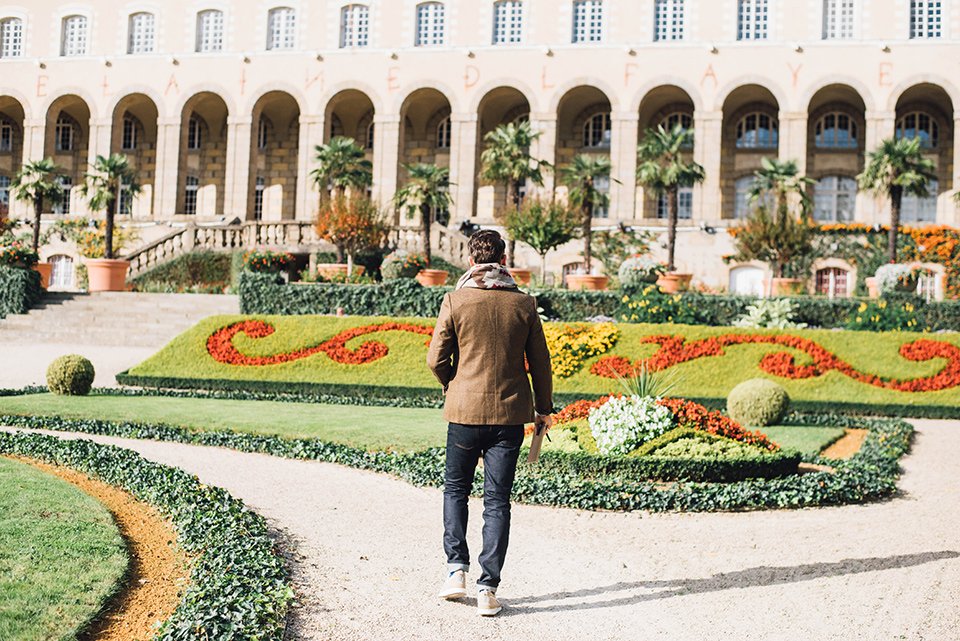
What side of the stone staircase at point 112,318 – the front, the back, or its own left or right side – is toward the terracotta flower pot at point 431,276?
left

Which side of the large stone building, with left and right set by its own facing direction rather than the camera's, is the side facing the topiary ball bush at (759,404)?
front

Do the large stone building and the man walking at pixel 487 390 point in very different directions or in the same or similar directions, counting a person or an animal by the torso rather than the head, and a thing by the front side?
very different directions

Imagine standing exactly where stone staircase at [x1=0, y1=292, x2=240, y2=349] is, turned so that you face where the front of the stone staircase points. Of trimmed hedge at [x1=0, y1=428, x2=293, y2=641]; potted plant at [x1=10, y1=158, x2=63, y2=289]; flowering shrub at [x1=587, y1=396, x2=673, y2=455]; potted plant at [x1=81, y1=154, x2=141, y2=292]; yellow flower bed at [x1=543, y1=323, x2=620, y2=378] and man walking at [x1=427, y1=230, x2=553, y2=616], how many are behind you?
2

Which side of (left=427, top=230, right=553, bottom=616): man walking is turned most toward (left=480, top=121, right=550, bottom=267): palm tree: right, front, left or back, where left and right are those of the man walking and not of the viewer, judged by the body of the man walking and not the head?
front

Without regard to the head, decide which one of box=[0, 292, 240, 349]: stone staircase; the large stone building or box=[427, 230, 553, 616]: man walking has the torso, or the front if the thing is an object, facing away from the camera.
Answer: the man walking

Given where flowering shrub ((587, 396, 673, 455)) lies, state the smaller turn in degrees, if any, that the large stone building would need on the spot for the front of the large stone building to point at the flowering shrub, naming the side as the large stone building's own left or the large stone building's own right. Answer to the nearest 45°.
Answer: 0° — it already faces it

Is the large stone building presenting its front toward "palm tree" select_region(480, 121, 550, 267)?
yes

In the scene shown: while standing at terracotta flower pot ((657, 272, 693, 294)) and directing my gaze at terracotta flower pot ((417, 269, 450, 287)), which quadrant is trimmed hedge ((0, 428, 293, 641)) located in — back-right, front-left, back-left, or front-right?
front-left

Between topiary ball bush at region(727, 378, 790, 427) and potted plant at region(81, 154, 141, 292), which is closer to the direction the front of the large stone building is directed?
the topiary ball bush

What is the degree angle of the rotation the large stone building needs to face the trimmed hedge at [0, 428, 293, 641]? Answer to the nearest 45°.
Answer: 0° — it already faces it

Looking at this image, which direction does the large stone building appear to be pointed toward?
toward the camera

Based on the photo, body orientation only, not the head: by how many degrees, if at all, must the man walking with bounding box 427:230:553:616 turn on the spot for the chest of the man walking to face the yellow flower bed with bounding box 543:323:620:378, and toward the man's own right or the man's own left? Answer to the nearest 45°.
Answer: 0° — they already face it

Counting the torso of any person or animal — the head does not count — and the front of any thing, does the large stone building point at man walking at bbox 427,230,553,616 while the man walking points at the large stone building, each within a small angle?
yes

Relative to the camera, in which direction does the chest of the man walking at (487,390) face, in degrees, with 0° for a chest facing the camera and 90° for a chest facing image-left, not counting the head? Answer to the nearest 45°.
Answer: approximately 180°

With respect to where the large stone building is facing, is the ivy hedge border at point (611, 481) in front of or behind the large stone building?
in front

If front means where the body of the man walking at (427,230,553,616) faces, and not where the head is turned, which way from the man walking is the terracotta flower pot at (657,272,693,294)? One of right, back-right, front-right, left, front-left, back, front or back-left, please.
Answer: front

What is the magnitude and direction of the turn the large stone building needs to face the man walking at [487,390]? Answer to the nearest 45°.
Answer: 0° — it already faces them

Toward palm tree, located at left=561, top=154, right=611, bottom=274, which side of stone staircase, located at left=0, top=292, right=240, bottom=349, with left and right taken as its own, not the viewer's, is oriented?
left
